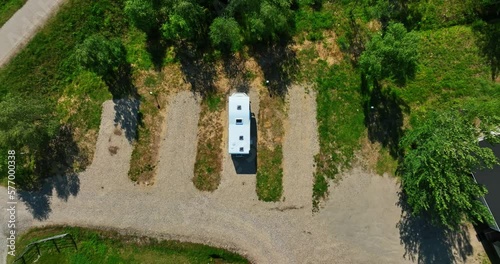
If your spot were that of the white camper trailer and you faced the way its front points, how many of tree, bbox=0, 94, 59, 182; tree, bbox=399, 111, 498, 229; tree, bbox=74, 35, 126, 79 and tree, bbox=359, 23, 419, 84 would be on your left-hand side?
2
